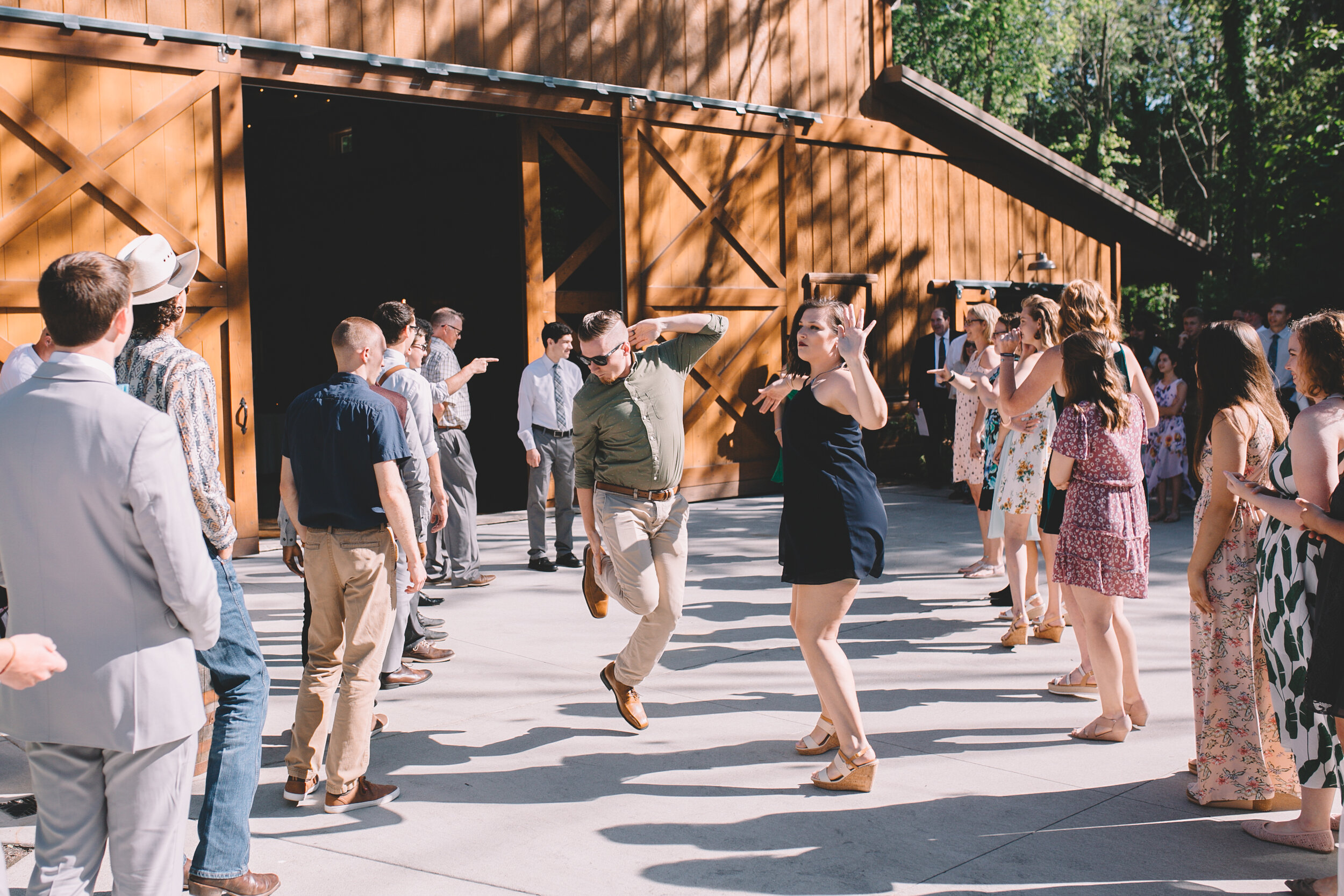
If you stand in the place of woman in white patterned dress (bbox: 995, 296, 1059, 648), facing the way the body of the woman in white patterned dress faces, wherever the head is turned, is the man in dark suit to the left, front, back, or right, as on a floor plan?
right

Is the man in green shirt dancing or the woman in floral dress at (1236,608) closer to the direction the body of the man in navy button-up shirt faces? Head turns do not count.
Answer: the man in green shirt dancing

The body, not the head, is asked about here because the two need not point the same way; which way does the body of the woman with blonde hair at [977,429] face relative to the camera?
to the viewer's left

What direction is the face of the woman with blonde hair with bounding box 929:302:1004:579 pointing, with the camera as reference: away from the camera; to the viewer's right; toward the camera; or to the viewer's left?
to the viewer's left

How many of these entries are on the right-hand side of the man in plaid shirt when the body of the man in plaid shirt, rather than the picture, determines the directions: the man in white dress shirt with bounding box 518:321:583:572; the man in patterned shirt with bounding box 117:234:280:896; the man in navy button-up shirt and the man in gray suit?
3

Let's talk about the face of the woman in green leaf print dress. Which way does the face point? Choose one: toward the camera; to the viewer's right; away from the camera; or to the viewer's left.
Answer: to the viewer's left

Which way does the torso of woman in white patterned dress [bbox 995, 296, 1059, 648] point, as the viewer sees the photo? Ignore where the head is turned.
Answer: to the viewer's left

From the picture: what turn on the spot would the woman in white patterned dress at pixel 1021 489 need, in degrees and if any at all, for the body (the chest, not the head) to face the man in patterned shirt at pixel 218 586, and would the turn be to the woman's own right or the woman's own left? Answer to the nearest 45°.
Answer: approximately 45° to the woman's own left

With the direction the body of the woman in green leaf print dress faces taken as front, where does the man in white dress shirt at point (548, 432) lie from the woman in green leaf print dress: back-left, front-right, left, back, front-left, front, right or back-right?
front-right

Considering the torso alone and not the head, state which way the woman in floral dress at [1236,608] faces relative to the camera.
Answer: to the viewer's left

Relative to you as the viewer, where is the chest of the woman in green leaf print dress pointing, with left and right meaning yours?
facing to the left of the viewer

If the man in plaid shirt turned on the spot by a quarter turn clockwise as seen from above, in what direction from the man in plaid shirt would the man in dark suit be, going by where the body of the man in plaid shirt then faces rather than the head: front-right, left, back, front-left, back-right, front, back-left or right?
back-left

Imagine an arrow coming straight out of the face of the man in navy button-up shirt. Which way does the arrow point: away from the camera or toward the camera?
away from the camera

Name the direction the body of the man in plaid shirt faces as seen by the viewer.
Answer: to the viewer's right
